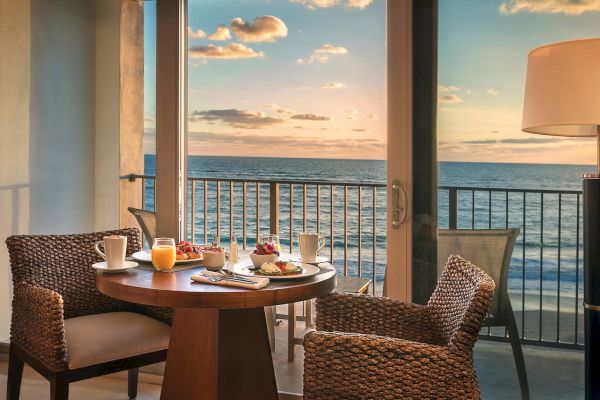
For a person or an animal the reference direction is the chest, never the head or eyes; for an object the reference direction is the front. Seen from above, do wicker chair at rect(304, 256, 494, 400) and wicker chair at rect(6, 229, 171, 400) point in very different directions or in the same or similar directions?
very different directions

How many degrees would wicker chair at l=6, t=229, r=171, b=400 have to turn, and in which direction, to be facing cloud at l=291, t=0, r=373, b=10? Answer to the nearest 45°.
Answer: approximately 90° to its left

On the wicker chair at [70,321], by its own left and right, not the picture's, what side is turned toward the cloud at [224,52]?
left

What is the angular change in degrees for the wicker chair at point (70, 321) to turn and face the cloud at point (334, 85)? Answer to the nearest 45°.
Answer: approximately 90° to its left

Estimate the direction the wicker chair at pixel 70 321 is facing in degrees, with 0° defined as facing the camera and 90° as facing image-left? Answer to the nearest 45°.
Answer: approximately 315°

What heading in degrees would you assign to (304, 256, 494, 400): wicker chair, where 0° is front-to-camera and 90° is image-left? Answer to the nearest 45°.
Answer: approximately 90°

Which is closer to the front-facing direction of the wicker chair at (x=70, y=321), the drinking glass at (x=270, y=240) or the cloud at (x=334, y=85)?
the drinking glass
